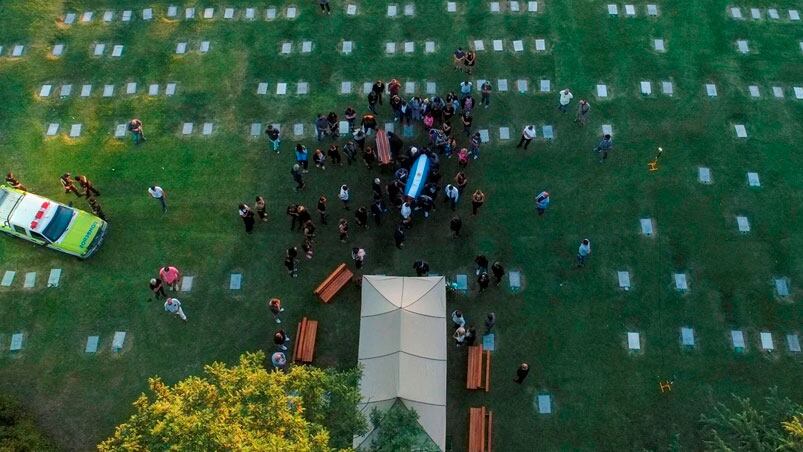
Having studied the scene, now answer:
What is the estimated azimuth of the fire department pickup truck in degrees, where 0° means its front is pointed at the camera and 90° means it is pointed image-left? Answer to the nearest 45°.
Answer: approximately 315°

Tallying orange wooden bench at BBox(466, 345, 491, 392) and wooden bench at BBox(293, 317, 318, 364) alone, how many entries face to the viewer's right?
1

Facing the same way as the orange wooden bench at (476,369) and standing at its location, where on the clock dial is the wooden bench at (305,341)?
The wooden bench is roughly at 12 o'clock from the orange wooden bench.

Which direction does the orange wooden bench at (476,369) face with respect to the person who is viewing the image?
facing to the left of the viewer

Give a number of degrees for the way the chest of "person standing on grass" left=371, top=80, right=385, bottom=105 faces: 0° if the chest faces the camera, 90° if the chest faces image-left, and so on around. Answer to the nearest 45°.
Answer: approximately 0°

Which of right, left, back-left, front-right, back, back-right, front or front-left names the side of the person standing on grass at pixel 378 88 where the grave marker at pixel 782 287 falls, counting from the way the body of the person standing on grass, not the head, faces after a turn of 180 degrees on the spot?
right

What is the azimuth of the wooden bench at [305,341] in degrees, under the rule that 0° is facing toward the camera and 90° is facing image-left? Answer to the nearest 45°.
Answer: approximately 270°

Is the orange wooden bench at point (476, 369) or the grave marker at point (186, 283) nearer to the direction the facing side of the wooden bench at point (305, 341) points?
the orange wooden bench

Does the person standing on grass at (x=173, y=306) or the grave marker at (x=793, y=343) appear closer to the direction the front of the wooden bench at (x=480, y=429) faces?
the person standing on grass

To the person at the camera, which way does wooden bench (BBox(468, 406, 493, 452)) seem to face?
facing to the left of the viewer
